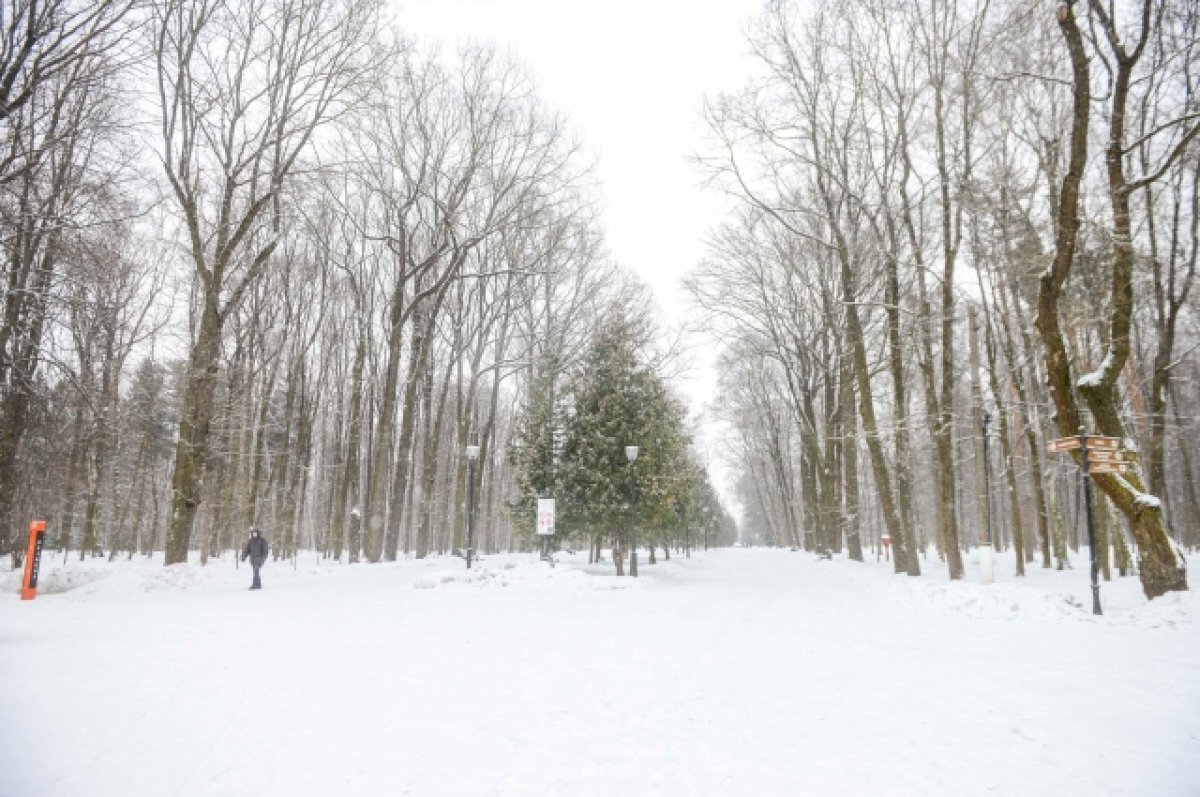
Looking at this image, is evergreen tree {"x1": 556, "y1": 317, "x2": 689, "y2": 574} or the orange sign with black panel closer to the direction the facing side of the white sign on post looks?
the orange sign with black panel

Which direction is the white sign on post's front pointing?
toward the camera

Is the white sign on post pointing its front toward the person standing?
no

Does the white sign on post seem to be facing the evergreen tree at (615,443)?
no

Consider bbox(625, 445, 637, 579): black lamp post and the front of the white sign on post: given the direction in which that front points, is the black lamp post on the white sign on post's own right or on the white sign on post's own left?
on the white sign on post's own left

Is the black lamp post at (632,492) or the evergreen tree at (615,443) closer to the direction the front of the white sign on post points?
the black lamp post
